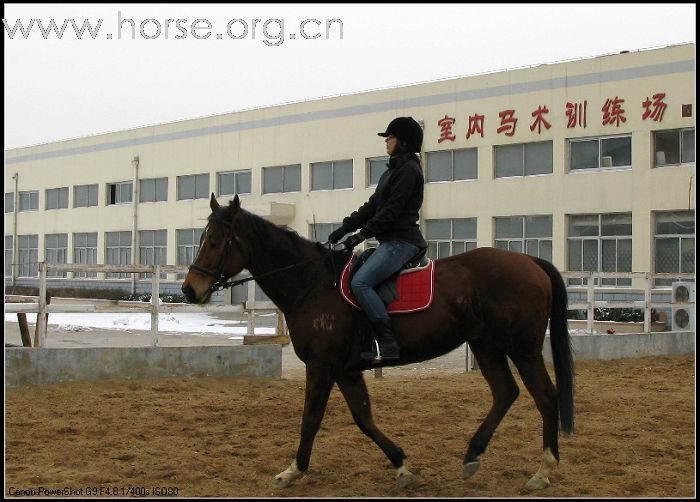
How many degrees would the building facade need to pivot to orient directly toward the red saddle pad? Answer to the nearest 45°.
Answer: approximately 45° to its left

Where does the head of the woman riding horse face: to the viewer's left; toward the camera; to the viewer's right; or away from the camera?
to the viewer's left

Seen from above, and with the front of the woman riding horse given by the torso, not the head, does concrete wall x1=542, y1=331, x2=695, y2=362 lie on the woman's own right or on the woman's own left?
on the woman's own right

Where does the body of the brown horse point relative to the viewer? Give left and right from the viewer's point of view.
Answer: facing to the left of the viewer

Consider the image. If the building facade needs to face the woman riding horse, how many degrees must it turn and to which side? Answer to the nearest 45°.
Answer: approximately 45° to its left

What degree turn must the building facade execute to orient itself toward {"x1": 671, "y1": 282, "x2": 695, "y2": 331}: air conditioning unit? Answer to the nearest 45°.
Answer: approximately 45° to its left

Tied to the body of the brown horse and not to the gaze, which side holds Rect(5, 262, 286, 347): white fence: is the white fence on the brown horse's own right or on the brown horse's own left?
on the brown horse's own right

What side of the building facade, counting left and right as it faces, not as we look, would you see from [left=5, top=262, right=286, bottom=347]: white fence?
front

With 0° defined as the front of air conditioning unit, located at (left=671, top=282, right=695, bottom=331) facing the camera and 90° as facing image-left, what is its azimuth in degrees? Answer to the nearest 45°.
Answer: approximately 45°

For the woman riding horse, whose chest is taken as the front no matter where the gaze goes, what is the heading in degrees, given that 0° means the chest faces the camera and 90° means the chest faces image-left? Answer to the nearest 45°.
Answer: approximately 90°

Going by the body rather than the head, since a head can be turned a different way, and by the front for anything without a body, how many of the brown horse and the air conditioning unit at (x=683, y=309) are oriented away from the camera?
0

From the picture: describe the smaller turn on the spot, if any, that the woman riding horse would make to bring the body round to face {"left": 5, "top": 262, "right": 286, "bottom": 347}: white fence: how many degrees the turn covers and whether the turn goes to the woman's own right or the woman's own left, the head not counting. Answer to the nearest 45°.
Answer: approximately 45° to the woman's own right
